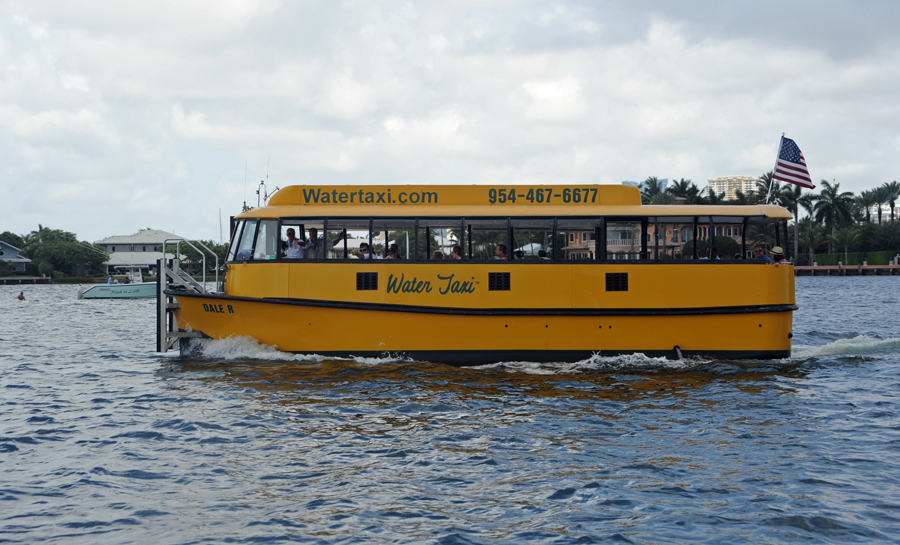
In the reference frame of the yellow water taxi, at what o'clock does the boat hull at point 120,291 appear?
The boat hull is roughly at 2 o'clock from the yellow water taxi.

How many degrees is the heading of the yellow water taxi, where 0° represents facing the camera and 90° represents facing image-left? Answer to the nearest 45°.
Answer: approximately 90°

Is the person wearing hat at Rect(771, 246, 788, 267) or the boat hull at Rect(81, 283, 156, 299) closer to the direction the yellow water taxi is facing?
the boat hull
